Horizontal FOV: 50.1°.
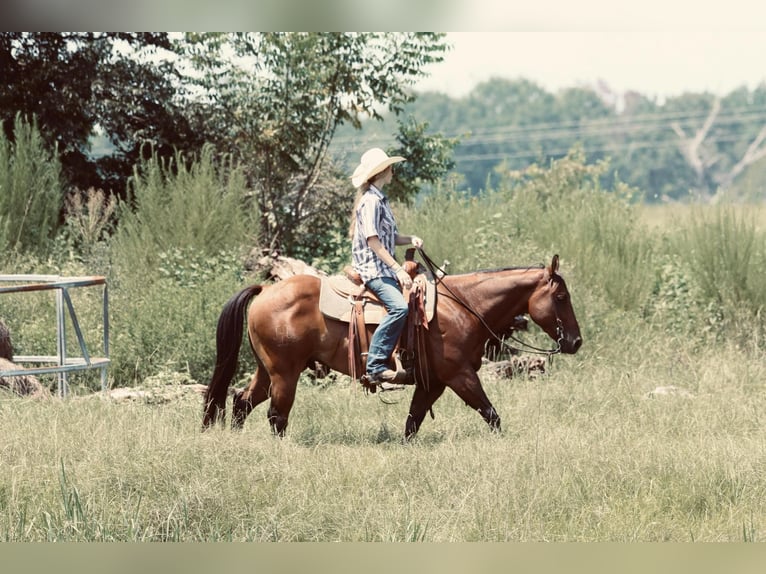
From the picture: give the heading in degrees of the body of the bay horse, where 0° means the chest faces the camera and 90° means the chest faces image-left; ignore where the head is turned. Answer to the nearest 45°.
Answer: approximately 270°

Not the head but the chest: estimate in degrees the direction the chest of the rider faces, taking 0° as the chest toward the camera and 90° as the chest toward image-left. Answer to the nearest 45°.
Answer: approximately 270°

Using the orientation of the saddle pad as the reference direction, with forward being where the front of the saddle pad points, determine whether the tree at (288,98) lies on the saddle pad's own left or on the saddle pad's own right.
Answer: on the saddle pad's own left

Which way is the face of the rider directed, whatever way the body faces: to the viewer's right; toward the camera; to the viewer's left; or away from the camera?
to the viewer's right

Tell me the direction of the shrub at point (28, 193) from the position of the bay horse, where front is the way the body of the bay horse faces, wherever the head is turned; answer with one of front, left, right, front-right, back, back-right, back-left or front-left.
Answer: back-left

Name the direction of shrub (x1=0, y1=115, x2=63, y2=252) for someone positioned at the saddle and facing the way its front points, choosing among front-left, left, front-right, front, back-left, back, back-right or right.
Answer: back-left

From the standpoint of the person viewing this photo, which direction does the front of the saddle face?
facing to the right of the viewer

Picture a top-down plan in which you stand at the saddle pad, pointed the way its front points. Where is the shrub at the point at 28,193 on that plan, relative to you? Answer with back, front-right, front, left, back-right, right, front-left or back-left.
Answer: back-left

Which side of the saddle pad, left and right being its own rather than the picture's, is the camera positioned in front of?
right

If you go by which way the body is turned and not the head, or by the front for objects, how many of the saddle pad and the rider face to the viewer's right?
2
